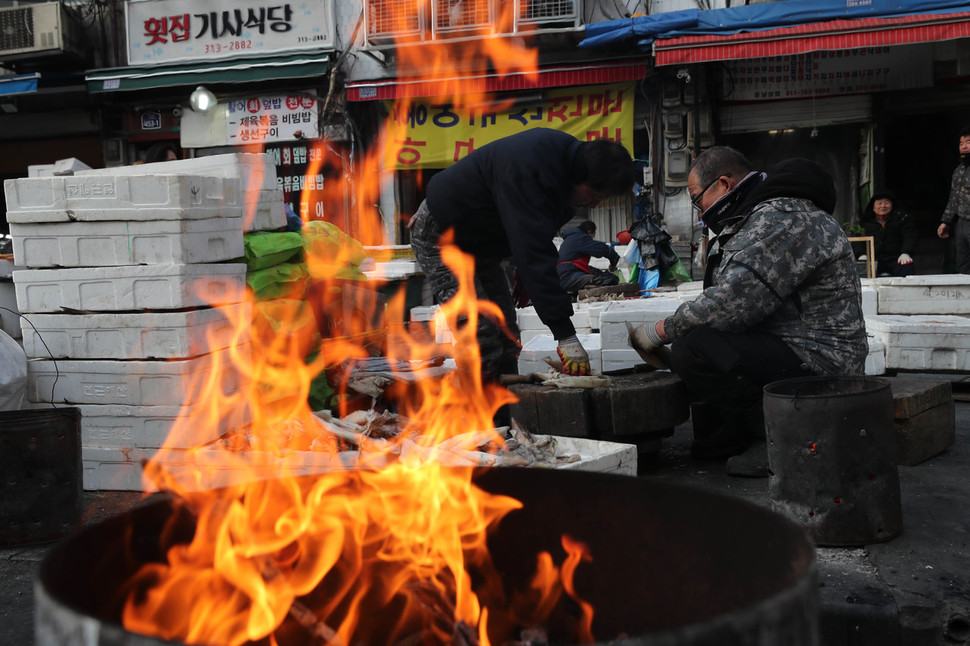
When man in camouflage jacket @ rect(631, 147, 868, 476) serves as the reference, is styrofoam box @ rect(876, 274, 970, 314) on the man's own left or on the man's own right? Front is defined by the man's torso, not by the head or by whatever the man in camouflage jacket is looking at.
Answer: on the man's own right

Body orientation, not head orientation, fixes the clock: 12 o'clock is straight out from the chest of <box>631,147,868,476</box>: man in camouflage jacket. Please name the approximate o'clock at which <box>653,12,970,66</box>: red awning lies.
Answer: The red awning is roughly at 3 o'clock from the man in camouflage jacket.

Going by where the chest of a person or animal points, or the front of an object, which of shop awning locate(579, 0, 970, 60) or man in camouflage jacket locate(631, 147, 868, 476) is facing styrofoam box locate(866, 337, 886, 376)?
the shop awning

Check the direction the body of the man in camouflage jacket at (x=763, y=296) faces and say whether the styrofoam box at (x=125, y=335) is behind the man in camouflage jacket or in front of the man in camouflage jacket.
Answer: in front

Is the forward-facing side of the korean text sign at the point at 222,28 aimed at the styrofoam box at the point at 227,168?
yes

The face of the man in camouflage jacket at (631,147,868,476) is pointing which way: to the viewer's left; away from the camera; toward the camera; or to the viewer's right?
to the viewer's left

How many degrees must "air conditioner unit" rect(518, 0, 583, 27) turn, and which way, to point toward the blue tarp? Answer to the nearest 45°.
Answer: approximately 45° to its left

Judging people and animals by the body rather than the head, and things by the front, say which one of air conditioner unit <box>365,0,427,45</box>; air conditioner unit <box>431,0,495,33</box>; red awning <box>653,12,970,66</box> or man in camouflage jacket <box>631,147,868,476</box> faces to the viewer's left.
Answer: the man in camouflage jacket

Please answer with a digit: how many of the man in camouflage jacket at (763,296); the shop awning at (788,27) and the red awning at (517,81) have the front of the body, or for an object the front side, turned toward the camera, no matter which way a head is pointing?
2

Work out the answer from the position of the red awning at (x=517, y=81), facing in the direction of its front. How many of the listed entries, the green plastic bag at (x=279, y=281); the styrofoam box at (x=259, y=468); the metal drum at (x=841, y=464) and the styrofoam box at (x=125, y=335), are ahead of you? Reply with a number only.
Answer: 4

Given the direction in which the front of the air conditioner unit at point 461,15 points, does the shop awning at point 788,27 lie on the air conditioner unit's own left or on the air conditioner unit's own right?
on the air conditioner unit's own left

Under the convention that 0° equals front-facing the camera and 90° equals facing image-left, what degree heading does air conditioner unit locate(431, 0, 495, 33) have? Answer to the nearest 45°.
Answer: approximately 0°
